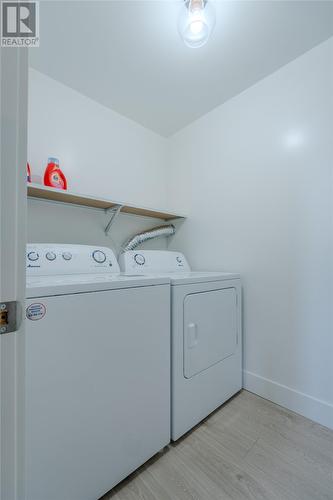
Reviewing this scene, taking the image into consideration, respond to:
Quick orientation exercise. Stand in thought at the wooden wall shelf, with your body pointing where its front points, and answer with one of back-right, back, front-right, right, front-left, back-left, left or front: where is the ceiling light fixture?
front

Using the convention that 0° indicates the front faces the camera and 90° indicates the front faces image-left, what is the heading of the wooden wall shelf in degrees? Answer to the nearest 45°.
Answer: approximately 315°

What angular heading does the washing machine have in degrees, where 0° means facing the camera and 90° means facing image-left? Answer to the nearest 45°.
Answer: approximately 315°

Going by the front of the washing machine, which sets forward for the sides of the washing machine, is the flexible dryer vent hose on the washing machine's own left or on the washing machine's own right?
on the washing machine's own left

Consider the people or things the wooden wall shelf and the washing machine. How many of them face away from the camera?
0

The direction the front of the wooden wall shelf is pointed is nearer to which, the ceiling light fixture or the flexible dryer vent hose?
the ceiling light fixture
